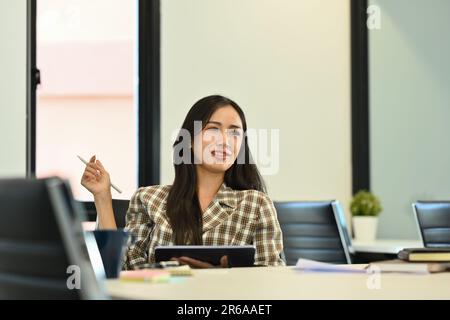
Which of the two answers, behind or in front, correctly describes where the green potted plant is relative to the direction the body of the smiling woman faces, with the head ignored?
behind

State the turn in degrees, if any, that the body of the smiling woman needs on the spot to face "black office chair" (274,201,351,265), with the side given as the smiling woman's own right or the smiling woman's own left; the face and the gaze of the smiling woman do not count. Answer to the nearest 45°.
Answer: approximately 135° to the smiling woman's own left

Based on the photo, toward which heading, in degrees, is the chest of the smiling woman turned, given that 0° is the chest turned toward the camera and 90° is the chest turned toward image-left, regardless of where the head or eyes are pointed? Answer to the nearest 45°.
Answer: approximately 0°

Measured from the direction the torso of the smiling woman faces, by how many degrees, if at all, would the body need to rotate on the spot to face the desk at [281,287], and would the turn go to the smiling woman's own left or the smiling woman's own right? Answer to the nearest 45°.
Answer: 0° — they already face it

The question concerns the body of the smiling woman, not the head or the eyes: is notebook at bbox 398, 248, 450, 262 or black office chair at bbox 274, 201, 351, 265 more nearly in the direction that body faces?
the notebook
